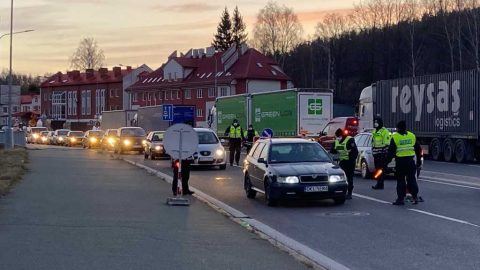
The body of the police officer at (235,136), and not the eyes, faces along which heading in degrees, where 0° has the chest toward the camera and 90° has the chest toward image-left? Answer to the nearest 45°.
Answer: approximately 0°

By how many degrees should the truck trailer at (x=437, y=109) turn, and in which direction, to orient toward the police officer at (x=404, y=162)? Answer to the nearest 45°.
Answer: approximately 135° to its left

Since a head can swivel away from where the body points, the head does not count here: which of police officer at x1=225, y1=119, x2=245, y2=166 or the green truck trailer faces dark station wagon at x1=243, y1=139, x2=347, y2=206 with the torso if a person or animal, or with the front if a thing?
the police officer

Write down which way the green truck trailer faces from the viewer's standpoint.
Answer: facing away from the viewer and to the left of the viewer

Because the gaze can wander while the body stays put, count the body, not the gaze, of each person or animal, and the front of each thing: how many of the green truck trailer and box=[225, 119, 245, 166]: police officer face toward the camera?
1

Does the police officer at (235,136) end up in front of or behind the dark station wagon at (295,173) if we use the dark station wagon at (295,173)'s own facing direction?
behind

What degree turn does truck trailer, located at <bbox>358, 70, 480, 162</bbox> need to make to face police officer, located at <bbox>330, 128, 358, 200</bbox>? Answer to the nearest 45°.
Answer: approximately 135° to its left

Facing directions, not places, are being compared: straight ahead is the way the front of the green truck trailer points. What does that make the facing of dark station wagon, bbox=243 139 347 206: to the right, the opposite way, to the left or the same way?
the opposite way

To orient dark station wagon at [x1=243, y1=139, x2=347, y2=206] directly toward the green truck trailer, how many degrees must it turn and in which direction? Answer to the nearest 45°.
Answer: approximately 135° to its left
